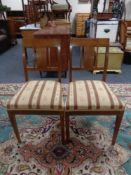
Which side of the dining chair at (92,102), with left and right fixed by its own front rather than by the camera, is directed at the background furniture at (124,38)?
back

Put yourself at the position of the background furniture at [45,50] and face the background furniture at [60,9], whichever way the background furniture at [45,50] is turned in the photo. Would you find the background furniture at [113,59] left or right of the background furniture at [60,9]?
right

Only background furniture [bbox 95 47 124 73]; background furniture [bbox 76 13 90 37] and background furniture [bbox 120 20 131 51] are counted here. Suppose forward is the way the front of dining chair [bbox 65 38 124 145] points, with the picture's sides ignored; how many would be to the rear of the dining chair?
3

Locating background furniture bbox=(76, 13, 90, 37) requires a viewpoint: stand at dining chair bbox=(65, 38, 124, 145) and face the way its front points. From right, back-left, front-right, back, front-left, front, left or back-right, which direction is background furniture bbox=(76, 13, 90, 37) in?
back

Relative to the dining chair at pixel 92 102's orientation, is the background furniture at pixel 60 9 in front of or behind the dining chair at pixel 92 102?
behind

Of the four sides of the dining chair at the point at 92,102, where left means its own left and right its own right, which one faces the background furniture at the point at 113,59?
back

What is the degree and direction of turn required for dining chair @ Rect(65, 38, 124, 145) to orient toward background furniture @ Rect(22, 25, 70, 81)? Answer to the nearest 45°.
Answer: approximately 135° to its right

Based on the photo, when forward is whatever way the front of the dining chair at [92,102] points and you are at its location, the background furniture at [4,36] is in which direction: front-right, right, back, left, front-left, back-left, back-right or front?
back-right

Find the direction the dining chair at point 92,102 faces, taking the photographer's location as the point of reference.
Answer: facing the viewer
